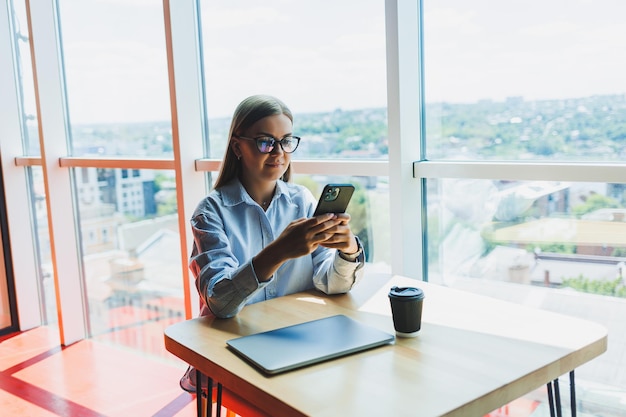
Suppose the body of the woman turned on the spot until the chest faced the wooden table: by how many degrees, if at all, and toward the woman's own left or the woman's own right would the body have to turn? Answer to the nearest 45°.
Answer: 0° — they already face it

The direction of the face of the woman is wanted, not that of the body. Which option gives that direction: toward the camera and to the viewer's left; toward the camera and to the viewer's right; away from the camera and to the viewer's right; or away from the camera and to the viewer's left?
toward the camera and to the viewer's right

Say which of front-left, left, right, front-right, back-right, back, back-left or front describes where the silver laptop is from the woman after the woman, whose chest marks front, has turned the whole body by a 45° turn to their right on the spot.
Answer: front

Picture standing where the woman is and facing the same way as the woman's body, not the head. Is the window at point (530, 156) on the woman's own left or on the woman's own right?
on the woman's own left

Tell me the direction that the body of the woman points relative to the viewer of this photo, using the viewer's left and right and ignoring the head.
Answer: facing the viewer and to the right of the viewer

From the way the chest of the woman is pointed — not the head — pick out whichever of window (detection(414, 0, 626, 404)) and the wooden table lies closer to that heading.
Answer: the wooden table
